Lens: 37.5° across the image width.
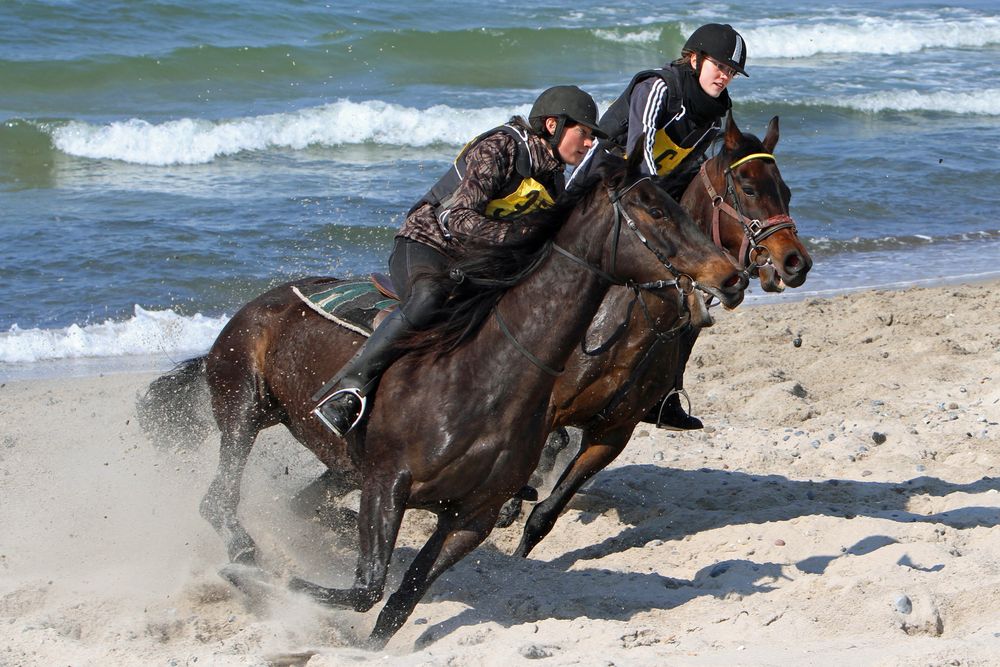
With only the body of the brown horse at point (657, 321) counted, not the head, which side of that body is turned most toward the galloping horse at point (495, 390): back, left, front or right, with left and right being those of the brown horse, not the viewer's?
right

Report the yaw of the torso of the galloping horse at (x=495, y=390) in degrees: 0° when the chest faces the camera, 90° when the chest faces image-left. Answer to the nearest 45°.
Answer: approximately 315°

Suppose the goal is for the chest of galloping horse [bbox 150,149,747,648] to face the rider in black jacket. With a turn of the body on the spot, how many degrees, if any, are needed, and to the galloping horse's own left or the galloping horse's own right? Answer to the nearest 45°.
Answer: approximately 90° to the galloping horse's own left

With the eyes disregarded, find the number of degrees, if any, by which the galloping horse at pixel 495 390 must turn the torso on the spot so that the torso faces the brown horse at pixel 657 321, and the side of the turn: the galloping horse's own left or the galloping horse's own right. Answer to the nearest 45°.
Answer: approximately 90° to the galloping horse's own left

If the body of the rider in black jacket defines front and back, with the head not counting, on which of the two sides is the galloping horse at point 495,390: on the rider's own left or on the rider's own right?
on the rider's own right

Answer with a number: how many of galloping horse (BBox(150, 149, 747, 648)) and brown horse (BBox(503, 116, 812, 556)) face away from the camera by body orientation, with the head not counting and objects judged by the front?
0
